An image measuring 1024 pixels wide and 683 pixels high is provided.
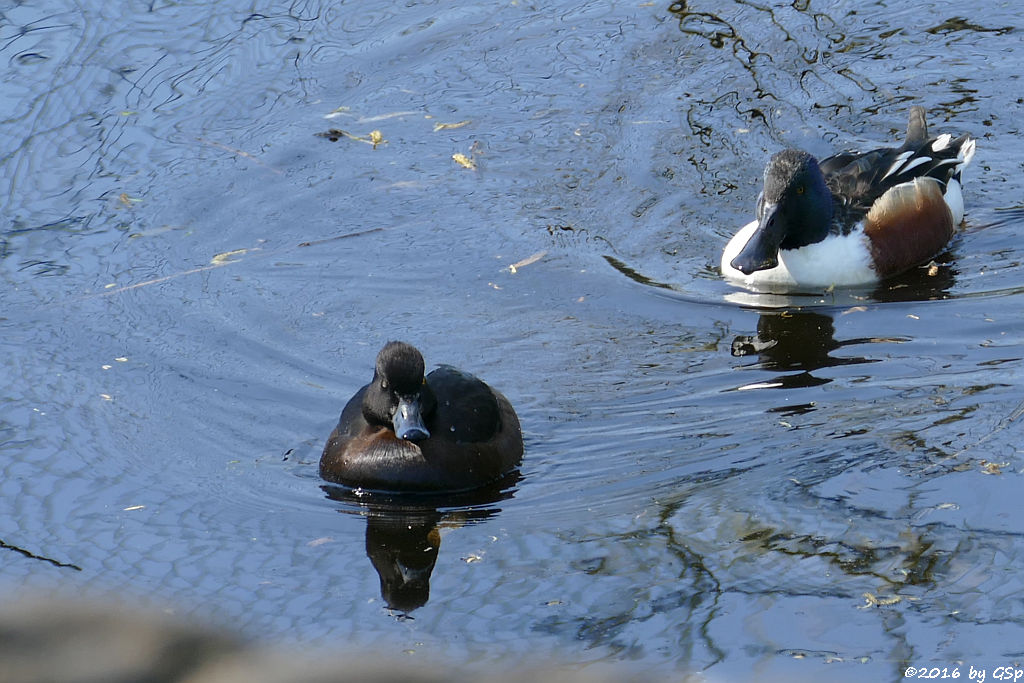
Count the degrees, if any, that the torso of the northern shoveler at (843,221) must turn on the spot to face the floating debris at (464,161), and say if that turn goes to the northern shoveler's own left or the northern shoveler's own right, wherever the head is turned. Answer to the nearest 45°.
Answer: approximately 45° to the northern shoveler's own right

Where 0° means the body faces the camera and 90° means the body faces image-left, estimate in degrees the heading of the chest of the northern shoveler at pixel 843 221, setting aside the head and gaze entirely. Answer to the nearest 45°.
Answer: approximately 45°

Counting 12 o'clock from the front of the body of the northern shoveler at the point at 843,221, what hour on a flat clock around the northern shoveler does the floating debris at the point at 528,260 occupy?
The floating debris is roughly at 1 o'clock from the northern shoveler.

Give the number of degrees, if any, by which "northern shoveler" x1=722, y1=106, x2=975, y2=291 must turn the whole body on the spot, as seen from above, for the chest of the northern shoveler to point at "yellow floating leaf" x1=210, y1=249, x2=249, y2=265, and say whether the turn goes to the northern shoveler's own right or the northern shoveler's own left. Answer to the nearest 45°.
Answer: approximately 45° to the northern shoveler's own right

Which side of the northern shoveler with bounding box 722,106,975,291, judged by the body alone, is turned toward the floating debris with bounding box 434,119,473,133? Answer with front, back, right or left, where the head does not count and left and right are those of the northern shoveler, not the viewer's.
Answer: right

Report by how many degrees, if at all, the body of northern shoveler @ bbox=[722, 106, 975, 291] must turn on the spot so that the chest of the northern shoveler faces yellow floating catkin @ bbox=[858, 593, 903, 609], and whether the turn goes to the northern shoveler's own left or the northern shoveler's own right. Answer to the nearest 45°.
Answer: approximately 45° to the northern shoveler's own left
